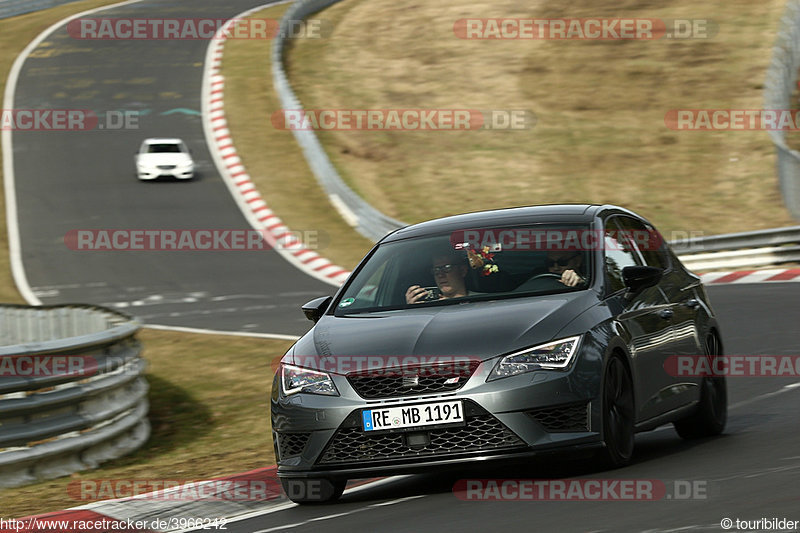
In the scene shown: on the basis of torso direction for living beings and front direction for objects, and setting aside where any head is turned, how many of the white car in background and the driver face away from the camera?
0

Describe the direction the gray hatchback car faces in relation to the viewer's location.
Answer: facing the viewer and to the left of the viewer

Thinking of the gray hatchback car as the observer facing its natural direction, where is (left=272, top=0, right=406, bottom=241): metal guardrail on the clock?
The metal guardrail is roughly at 4 o'clock from the gray hatchback car.

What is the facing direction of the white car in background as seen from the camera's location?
facing the viewer

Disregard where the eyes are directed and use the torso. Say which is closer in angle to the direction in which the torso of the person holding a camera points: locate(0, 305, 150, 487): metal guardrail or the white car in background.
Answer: the metal guardrail

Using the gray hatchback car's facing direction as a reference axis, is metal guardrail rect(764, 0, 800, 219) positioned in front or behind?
behind

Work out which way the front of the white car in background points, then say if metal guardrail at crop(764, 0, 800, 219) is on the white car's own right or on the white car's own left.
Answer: on the white car's own left

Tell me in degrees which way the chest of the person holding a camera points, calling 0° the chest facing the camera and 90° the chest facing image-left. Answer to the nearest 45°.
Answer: approximately 45°

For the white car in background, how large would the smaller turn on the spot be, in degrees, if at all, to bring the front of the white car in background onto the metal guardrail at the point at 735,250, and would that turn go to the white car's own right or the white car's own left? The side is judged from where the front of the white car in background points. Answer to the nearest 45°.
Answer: approximately 45° to the white car's own left

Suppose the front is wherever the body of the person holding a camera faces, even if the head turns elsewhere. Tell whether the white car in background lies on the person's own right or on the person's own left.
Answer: on the person's own right

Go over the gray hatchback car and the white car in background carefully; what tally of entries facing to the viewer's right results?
0
